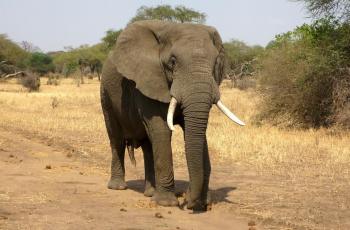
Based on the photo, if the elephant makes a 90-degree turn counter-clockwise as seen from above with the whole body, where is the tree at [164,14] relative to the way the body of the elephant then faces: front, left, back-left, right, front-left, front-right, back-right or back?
front-left

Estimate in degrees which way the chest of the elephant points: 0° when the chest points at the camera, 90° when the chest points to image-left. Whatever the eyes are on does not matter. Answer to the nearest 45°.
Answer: approximately 315°

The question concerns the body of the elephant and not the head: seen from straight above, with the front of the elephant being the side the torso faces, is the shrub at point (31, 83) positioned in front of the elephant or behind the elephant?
behind
